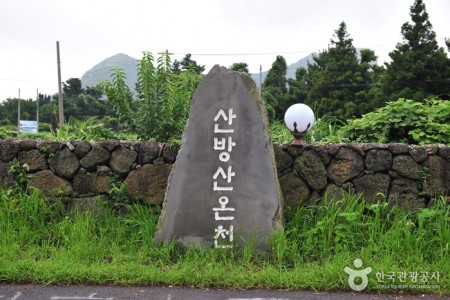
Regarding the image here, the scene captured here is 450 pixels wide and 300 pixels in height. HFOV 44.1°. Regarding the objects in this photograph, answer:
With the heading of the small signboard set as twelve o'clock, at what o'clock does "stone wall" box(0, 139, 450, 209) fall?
The stone wall is roughly at 12 o'clock from the small signboard.

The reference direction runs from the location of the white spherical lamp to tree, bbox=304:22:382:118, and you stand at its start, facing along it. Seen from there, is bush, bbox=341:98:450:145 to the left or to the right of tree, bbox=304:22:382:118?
right

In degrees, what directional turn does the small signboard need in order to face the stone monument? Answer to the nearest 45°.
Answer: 0° — it already faces it

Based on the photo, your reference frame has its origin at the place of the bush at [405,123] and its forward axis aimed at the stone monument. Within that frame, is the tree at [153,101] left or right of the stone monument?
right

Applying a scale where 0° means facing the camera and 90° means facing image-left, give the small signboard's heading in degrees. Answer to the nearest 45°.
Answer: approximately 0°
